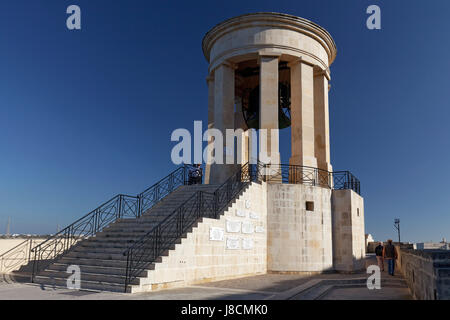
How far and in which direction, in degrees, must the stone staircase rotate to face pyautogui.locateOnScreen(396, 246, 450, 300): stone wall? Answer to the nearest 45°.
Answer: approximately 90° to its left

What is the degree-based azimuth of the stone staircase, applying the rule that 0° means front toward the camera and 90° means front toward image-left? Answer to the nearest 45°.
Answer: approximately 45°

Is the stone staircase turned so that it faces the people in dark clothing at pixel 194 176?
no
